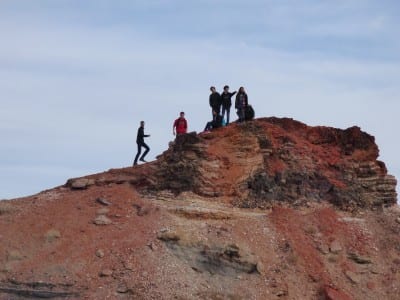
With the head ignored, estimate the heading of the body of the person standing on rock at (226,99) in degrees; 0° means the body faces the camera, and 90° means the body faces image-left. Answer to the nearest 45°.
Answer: approximately 0°

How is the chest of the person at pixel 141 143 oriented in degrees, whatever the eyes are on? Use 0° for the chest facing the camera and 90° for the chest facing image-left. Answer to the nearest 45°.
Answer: approximately 270°

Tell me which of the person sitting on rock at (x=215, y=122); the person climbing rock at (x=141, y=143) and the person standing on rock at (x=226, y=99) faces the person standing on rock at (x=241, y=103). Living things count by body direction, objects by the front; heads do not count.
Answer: the person climbing rock at (x=141, y=143)
